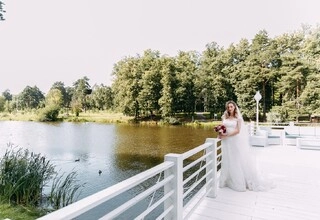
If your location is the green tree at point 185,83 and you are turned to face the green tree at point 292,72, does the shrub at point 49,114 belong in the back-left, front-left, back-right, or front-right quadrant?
back-right

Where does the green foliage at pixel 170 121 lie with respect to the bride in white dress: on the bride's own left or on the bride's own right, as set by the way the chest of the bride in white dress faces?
on the bride's own right

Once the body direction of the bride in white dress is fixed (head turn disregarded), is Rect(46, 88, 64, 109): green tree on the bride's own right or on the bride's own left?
on the bride's own right

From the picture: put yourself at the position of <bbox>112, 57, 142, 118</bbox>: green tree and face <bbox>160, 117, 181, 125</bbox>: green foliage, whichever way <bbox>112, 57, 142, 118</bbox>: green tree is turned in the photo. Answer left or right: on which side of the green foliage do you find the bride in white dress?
right

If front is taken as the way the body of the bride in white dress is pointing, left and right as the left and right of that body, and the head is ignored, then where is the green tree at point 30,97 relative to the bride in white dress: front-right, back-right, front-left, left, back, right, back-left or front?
right

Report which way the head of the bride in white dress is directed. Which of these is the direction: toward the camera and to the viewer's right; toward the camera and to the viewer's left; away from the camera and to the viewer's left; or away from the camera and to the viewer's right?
toward the camera and to the viewer's left

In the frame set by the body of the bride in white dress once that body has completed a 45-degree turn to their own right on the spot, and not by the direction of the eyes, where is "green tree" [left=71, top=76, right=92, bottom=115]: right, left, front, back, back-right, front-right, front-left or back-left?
front-right

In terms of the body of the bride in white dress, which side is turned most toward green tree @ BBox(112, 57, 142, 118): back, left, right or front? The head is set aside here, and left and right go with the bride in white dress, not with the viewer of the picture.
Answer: right

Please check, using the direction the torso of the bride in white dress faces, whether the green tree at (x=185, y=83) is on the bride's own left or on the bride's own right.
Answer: on the bride's own right

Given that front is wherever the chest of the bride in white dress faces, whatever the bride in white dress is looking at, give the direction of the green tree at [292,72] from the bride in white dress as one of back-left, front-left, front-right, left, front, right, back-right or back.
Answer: back-right

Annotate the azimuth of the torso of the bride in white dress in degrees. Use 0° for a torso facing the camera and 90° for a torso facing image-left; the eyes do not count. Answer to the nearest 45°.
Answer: approximately 45°

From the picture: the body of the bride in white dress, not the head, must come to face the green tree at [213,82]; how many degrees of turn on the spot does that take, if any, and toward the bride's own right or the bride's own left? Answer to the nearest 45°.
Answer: approximately 135° to the bride's own right

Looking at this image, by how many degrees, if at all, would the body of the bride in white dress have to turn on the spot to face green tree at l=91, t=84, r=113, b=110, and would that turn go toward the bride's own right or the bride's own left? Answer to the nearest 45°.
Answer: approximately 90° to the bride's own right
